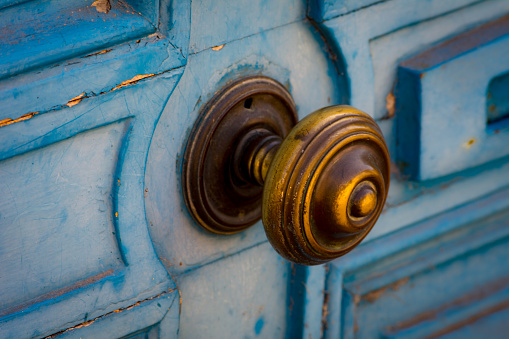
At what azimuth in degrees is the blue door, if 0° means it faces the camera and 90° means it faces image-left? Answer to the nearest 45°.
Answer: approximately 315°
